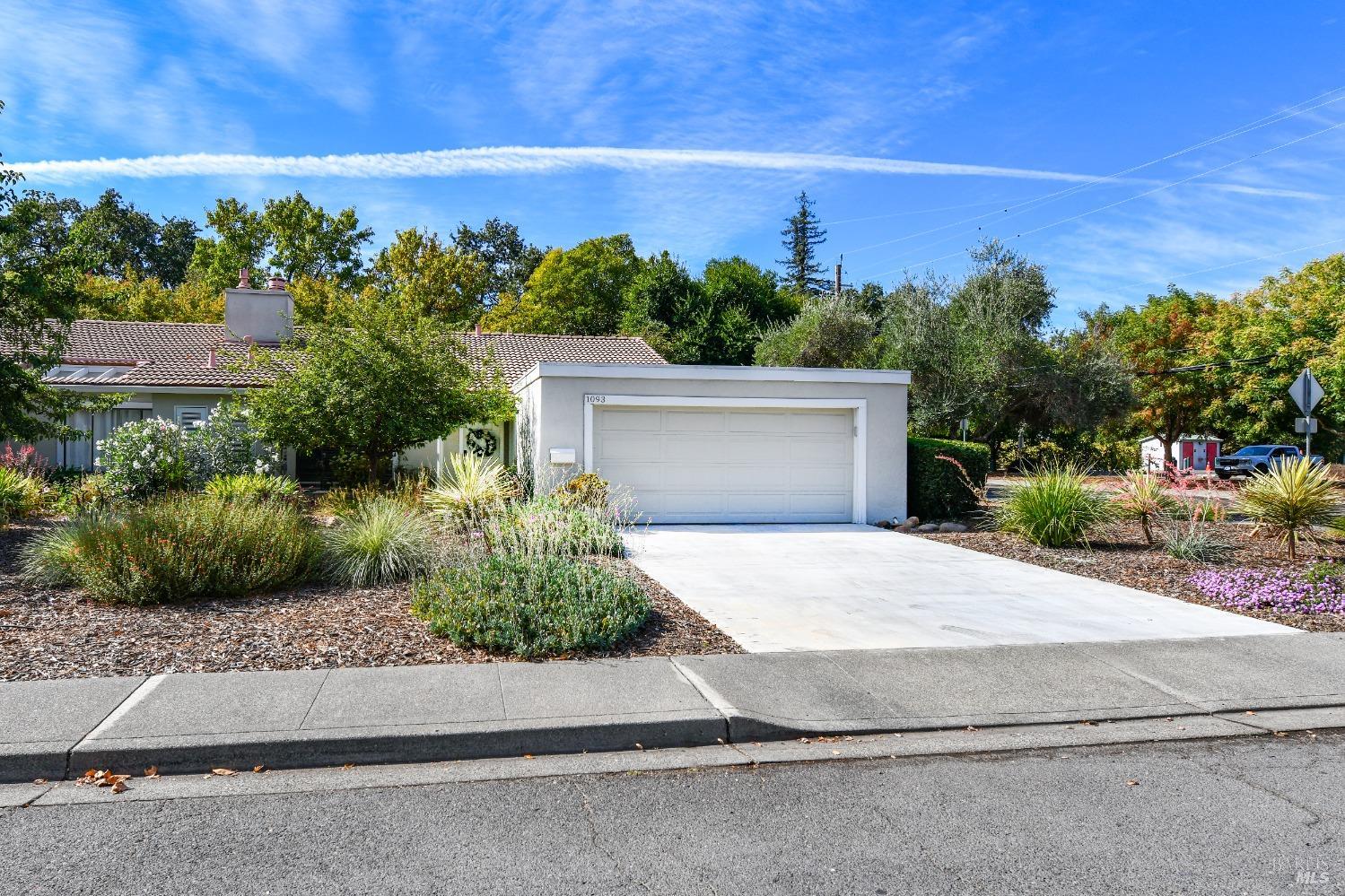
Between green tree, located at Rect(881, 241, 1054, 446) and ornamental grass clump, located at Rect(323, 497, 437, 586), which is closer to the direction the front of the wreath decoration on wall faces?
the ornamental grass clump

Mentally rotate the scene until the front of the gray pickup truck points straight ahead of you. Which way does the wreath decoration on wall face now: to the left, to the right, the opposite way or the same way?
to the left

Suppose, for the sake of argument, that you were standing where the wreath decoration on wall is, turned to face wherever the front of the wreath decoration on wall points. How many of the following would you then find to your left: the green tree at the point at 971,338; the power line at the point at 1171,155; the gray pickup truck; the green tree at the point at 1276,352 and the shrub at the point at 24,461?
4

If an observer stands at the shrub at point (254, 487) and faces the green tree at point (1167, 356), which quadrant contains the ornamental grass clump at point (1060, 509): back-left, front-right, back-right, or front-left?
front-right

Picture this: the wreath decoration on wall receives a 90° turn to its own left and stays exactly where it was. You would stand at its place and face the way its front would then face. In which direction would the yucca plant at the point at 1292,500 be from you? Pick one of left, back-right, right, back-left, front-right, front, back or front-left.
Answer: front-right

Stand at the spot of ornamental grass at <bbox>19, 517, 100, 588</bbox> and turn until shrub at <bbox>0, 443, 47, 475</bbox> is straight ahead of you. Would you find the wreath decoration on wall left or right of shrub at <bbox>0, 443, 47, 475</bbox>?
right

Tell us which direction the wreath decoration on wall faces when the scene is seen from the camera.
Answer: facing the viewer

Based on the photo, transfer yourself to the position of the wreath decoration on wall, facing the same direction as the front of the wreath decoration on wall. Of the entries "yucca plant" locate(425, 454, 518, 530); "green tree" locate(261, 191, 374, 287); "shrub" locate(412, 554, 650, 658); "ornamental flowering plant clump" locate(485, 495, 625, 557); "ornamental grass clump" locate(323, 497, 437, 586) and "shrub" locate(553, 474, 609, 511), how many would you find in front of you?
5

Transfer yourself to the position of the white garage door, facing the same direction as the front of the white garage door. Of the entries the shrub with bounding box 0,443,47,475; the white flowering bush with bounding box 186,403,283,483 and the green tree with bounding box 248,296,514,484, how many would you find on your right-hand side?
3

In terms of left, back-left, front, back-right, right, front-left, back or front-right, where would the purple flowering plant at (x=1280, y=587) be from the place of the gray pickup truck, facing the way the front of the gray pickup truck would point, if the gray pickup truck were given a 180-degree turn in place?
back-right

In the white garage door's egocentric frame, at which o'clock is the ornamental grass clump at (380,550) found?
The ornamental grass clump is roughly at 1 o'clock from the white garage door.

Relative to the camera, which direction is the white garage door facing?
toward the camera

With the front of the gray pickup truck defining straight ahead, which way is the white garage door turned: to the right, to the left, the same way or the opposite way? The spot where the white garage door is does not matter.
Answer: to the left

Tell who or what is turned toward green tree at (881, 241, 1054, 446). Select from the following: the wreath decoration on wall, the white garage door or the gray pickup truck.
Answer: the gray pickup truck

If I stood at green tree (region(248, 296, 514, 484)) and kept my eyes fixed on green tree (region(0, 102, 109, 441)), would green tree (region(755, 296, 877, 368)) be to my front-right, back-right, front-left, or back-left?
back-right

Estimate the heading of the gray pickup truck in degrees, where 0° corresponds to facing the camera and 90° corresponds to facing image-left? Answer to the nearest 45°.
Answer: approximately 45°

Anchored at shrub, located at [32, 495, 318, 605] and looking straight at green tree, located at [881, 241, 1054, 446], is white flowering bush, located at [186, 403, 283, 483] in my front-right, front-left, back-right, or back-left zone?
front-left

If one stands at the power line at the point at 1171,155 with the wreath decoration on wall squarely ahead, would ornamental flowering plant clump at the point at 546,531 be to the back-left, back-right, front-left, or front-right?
front-left

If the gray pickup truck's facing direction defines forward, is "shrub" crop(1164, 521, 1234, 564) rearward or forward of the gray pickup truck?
forward

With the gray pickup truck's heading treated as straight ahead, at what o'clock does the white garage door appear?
The white garage door is roughly at 11 o'clock from the gray pickup truck.

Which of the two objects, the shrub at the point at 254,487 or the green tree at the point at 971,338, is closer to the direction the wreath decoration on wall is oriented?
the shrub

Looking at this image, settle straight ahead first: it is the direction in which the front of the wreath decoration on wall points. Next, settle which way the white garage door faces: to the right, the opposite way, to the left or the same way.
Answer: the same way
